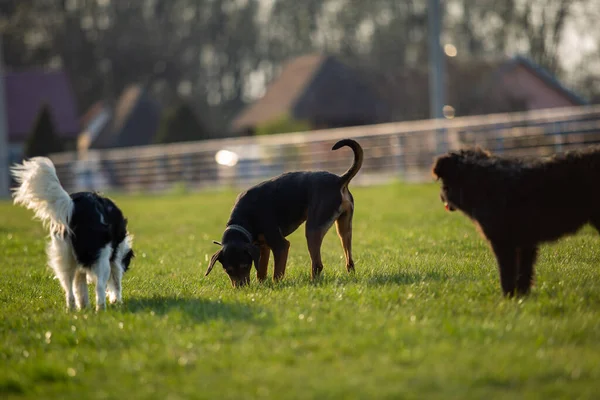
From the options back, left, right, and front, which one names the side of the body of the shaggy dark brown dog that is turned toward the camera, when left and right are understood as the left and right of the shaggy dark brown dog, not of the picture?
left

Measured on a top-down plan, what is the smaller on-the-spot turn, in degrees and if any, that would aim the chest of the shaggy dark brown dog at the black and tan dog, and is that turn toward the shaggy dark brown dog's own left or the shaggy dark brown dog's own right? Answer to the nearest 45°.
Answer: approximately 45° to the shaggy dark brown dog's own right

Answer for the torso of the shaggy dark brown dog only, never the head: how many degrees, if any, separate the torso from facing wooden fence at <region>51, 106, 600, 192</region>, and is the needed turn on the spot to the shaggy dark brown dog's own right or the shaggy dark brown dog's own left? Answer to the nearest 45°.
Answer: approximately 90° to the shaggy dark brown dog's own right

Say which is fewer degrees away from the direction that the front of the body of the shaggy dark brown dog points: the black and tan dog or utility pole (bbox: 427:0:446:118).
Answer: the black and tan dog

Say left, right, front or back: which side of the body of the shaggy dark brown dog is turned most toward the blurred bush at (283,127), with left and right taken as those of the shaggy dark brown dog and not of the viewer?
right
